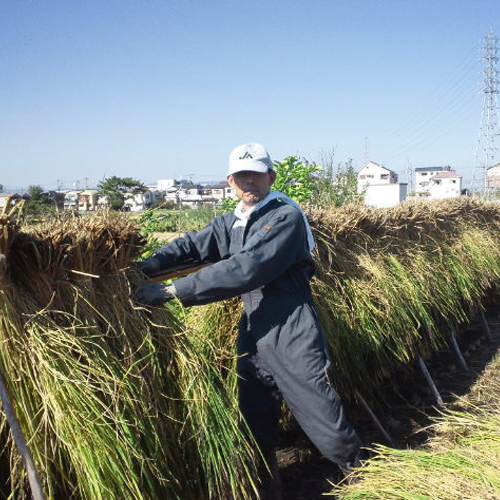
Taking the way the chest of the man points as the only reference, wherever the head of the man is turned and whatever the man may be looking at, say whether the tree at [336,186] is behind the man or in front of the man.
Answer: behind

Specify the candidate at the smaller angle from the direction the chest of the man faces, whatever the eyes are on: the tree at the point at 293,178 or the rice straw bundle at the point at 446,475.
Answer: the rice straw bundle

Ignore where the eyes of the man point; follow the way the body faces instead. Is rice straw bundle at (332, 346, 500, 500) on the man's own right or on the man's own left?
on the man's own left

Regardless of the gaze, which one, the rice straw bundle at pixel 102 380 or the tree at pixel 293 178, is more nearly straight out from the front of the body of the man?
the rice straw bundle

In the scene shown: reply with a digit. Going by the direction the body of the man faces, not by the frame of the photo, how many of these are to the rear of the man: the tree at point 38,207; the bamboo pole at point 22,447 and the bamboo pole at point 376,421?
1

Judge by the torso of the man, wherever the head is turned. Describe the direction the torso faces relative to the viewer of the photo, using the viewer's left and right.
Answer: facing the viewer and to the left of the viewer

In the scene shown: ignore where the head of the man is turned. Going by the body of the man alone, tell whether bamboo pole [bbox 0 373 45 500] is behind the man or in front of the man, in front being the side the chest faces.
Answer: in front
